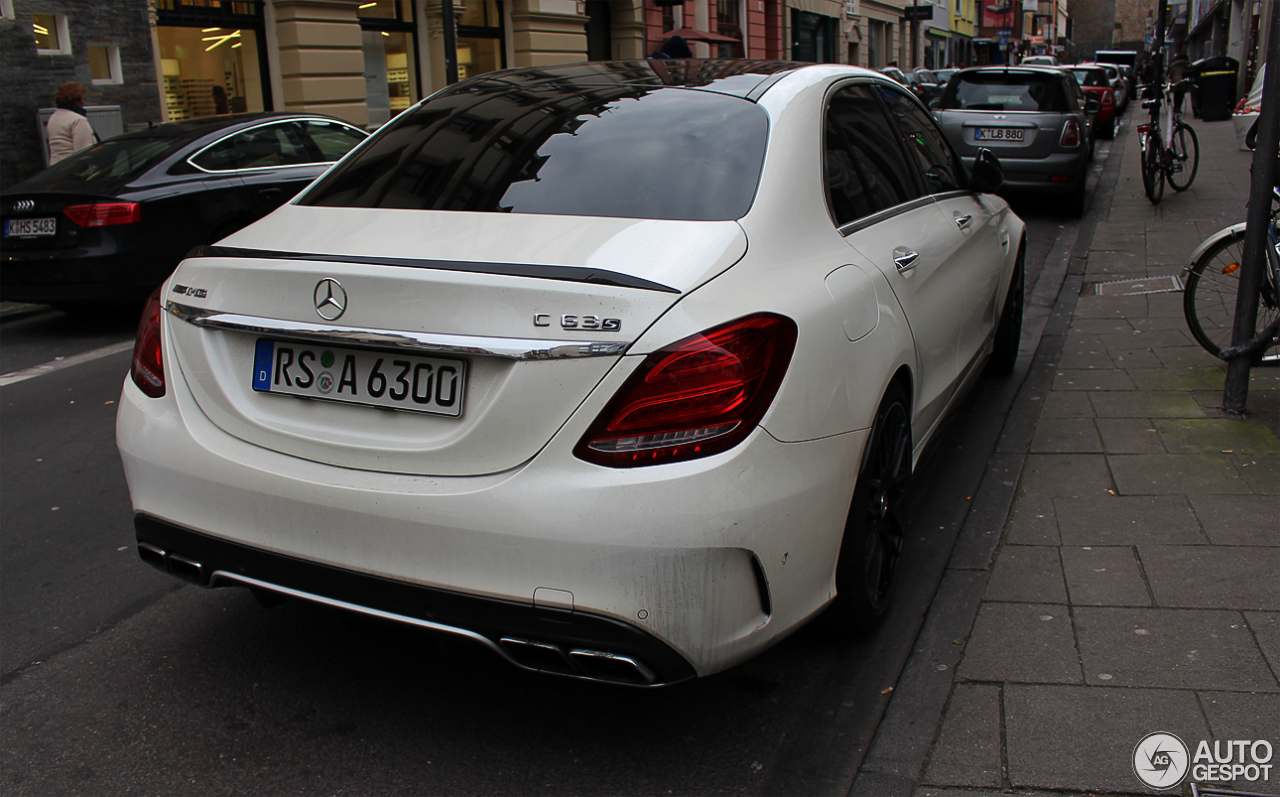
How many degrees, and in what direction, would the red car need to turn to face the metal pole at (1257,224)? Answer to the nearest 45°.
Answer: approximately 180°

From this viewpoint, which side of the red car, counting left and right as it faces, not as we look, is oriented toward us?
back

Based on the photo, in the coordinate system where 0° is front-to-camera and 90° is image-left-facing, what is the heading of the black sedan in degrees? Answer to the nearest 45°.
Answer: approximately 225°

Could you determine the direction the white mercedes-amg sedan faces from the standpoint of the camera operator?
facing away from the viewer and to the right of the viewer

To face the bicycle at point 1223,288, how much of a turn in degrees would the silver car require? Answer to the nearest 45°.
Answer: approximately 180°

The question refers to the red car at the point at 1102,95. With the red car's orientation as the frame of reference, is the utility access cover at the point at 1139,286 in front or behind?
behind

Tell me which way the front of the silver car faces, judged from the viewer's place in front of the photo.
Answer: facing away from the viewer

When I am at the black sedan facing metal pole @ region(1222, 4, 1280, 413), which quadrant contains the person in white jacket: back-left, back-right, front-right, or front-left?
back-left

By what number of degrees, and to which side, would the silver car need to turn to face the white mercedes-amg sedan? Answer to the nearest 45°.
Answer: approximately 180°

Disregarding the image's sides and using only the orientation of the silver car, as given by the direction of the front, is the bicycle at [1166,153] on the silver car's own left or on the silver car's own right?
on the silver car's own right

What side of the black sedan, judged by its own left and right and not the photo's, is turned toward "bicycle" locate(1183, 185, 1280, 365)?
right

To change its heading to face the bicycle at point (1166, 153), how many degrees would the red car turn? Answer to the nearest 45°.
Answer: approximately 180°

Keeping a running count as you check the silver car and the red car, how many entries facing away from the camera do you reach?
2
